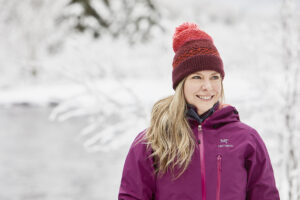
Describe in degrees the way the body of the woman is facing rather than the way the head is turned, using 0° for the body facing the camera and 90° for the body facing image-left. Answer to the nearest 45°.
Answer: approximately 0°

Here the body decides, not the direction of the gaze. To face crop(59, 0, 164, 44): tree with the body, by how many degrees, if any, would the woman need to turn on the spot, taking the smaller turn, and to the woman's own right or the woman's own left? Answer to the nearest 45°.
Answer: approximately 180°
